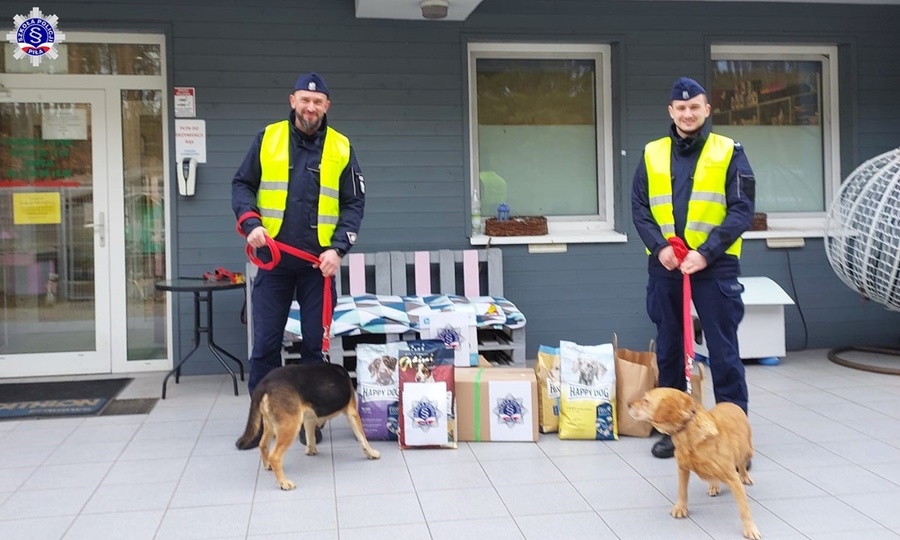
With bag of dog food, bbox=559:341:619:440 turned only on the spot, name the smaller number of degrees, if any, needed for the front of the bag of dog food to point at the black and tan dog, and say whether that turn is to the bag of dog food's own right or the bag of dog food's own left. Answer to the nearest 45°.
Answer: approximately 45° to the bag of dog food's own right

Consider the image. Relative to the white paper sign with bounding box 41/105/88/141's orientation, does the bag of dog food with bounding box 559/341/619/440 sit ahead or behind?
ahead

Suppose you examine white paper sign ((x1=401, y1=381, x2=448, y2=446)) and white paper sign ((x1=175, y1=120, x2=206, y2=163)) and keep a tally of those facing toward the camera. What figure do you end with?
2

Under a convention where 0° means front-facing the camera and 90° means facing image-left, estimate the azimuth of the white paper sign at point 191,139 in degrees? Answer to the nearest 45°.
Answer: approximately 0°

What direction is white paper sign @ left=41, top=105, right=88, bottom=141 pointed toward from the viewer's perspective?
toward the camera

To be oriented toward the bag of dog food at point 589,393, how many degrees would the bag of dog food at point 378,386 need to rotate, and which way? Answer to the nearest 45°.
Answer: approximately 90° to its left

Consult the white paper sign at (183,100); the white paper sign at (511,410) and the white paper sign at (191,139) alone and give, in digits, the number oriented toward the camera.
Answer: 3

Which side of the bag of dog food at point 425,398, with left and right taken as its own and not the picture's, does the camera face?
front

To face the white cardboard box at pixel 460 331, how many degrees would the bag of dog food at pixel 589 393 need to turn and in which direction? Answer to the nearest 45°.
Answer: approximately 135° to its right
